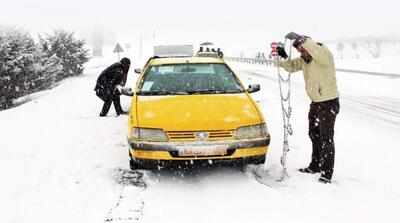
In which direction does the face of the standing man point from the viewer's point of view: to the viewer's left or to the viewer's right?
to the viewer's left

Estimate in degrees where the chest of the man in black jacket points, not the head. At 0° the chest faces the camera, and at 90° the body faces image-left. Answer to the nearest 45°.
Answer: approximately 270°

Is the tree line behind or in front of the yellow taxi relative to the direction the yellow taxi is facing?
behind

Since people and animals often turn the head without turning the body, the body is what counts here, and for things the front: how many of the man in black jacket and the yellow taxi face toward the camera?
1

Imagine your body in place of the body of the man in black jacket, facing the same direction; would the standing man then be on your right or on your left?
on your right

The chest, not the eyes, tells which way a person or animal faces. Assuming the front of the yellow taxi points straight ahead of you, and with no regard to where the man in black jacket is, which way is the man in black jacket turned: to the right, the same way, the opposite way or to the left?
to the left

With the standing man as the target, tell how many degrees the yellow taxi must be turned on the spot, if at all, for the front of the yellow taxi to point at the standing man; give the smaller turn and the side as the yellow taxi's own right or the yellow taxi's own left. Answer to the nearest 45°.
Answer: approximately 90° to the yellow taxi's own left

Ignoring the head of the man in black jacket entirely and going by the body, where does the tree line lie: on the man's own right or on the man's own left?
on the man's own left
